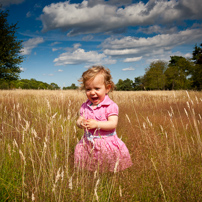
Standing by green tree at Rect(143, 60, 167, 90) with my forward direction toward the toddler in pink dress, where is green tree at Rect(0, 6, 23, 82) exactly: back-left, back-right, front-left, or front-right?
front-right

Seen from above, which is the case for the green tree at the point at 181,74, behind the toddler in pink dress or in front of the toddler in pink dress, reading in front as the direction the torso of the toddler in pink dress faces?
behind

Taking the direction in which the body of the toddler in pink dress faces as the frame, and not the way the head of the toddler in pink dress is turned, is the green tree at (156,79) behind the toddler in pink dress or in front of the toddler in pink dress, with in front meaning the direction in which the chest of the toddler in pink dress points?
behind

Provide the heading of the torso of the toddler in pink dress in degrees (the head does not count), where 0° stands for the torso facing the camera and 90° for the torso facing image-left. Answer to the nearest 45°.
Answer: approximately 45°
